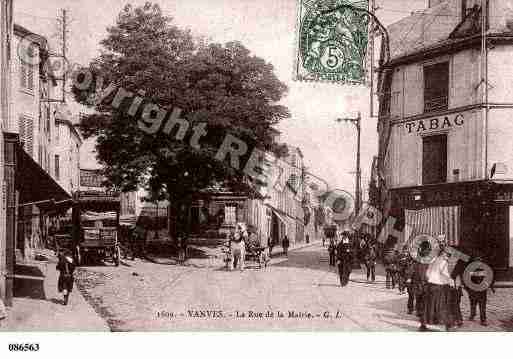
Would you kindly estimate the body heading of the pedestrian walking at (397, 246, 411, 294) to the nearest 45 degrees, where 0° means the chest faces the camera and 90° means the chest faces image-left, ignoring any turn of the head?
approximately 0°

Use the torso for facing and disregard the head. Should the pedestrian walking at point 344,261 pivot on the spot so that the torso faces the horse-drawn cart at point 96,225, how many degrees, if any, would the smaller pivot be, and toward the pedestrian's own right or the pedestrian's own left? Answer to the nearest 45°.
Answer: approximately 135° to the pedestrian's own right

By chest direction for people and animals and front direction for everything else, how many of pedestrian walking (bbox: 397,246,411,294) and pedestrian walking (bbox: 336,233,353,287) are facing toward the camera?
2
